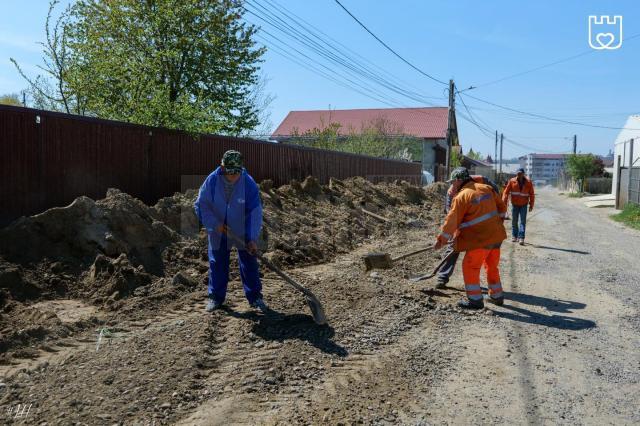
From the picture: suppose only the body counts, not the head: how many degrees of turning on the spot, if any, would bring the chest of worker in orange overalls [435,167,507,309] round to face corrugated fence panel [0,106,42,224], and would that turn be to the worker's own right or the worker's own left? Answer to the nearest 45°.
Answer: approximately 45° to the worker's own left

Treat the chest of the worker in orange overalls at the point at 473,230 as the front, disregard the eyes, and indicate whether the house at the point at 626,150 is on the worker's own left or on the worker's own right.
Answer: on the worker's own right

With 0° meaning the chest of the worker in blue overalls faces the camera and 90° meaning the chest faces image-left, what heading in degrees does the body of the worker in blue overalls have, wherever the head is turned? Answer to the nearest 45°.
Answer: approximately 0°

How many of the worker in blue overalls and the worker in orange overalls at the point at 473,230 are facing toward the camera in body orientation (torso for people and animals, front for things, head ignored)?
1

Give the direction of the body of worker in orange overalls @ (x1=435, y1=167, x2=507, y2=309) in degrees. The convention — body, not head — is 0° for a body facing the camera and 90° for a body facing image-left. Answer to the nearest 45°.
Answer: approximately 135°

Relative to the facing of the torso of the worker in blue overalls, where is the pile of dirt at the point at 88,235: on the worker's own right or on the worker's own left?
on the worker's own right

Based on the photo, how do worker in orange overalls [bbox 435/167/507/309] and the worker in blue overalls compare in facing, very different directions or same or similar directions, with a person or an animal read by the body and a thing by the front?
very different directions

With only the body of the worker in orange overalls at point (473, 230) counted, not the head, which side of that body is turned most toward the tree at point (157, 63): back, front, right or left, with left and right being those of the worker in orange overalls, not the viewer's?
front

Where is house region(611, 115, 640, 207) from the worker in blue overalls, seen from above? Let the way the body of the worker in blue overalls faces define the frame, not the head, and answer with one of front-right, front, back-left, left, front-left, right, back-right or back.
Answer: back-left

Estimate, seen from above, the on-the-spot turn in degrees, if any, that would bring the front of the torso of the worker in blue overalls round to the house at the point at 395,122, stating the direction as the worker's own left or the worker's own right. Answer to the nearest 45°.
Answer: approximately 180°

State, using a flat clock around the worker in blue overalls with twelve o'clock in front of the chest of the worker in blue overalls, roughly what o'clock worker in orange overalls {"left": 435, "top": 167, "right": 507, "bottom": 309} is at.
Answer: The worker in orange overalls is roughly at 9 o'clock from the worker in blue overalls.
